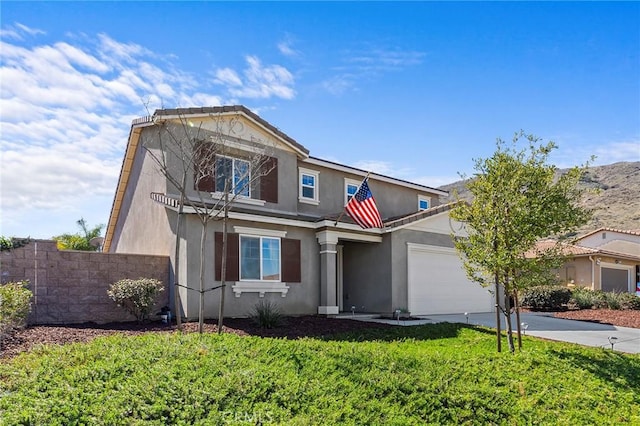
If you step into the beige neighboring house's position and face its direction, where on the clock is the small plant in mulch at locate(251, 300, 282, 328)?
The small plant in mulch is roughly at 2 o'clock from the beige neighboring house.

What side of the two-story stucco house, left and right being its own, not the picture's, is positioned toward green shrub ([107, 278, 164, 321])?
right

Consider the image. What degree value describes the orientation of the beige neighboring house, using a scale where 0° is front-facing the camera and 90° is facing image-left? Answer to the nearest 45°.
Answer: approximately 315°

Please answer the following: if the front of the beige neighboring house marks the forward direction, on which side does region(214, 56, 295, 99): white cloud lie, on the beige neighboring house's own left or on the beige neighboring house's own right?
on the beige neighboring house's own right

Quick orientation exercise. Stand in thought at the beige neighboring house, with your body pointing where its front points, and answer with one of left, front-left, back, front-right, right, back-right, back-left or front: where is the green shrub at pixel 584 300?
front-right
